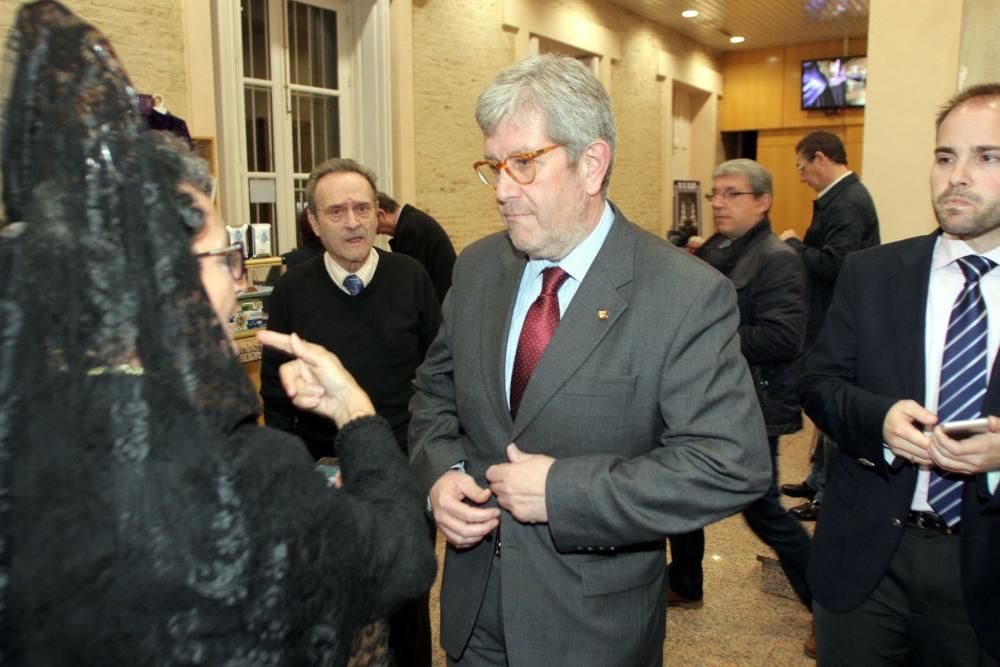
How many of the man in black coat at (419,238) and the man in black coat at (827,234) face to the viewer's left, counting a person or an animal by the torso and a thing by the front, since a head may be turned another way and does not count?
2

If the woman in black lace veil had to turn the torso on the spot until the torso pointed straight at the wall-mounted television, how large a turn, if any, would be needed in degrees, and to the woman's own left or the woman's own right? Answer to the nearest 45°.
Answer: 0° — they already face it

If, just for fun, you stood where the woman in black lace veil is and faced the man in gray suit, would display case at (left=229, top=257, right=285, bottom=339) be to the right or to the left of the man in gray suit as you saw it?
left

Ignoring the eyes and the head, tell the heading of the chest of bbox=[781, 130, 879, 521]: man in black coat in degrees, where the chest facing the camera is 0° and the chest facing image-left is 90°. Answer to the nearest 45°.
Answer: approximately 90°

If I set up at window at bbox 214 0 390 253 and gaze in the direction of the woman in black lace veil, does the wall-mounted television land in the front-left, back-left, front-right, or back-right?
back-left

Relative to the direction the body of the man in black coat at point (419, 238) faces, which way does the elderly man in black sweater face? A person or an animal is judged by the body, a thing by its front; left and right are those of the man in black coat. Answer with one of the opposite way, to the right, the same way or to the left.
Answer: to the left

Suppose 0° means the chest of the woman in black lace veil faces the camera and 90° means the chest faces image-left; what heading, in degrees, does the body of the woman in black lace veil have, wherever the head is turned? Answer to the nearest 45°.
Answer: approximately 225°

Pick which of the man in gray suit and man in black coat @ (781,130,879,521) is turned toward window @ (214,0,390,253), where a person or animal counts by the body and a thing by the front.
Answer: the man in black coat

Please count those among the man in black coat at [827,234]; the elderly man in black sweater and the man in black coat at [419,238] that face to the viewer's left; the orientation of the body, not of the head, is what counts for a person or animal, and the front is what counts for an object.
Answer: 2

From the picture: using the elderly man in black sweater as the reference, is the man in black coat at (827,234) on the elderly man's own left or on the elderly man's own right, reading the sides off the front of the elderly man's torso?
on the elderly man's own left

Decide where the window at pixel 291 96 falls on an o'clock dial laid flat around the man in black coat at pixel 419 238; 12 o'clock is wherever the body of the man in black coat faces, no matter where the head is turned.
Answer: The window is roughly at 2 o'clock from the man in black coat.

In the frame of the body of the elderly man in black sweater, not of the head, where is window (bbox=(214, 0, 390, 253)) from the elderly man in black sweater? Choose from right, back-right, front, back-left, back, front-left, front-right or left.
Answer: back

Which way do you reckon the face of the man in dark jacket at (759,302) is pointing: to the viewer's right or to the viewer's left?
to the viewer's left
